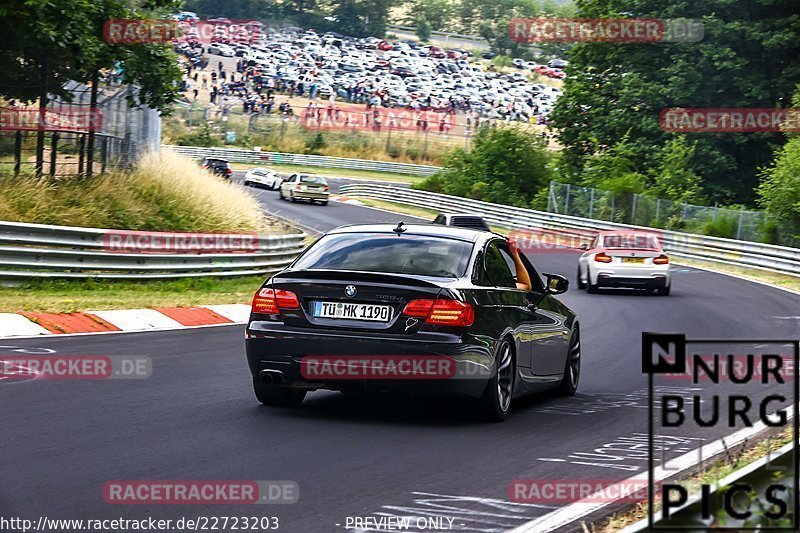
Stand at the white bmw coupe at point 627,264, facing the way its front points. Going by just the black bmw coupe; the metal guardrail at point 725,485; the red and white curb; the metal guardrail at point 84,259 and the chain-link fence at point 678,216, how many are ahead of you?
1

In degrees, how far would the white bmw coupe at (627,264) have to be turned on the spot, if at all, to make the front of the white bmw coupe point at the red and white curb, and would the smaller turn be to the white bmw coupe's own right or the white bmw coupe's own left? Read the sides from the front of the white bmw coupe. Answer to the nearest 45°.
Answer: approximately 135° to the white bmw coupe's own left

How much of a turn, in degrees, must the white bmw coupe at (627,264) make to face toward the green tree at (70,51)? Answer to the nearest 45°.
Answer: approximately 135° to its left

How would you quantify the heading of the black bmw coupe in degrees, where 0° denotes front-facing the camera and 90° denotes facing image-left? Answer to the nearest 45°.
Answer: approximately 225°

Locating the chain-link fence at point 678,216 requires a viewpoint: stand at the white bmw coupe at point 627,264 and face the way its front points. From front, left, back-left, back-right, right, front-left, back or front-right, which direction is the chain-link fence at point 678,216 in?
front

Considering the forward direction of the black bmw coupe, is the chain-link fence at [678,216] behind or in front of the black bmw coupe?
in front

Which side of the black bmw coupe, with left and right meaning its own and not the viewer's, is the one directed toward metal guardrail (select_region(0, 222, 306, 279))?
left

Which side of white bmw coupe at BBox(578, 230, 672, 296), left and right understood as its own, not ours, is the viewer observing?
back

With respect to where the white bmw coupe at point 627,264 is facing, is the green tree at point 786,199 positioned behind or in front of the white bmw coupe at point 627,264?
in front

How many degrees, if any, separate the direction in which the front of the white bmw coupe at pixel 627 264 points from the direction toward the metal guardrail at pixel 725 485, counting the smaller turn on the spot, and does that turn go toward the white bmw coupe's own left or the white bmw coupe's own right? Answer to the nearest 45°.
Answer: approximately 180°

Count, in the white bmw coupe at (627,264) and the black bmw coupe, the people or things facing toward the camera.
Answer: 0

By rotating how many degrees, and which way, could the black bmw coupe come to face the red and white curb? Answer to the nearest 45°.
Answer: approximately 90° to its left

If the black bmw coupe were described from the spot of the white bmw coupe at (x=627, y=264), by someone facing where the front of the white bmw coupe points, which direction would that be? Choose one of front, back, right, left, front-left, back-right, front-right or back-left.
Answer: back

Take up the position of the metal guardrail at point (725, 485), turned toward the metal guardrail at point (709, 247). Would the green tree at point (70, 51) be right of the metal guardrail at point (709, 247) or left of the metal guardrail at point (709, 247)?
left

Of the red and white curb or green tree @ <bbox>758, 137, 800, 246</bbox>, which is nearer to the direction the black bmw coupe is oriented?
the green tree

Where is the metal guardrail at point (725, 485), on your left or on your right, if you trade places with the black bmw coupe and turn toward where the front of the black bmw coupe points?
on your right

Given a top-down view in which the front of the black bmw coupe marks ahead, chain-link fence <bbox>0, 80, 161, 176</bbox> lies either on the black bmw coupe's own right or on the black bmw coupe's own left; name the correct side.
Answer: on the black bmw coupe's own left

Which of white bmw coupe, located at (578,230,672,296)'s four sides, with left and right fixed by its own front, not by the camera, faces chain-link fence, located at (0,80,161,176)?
left
